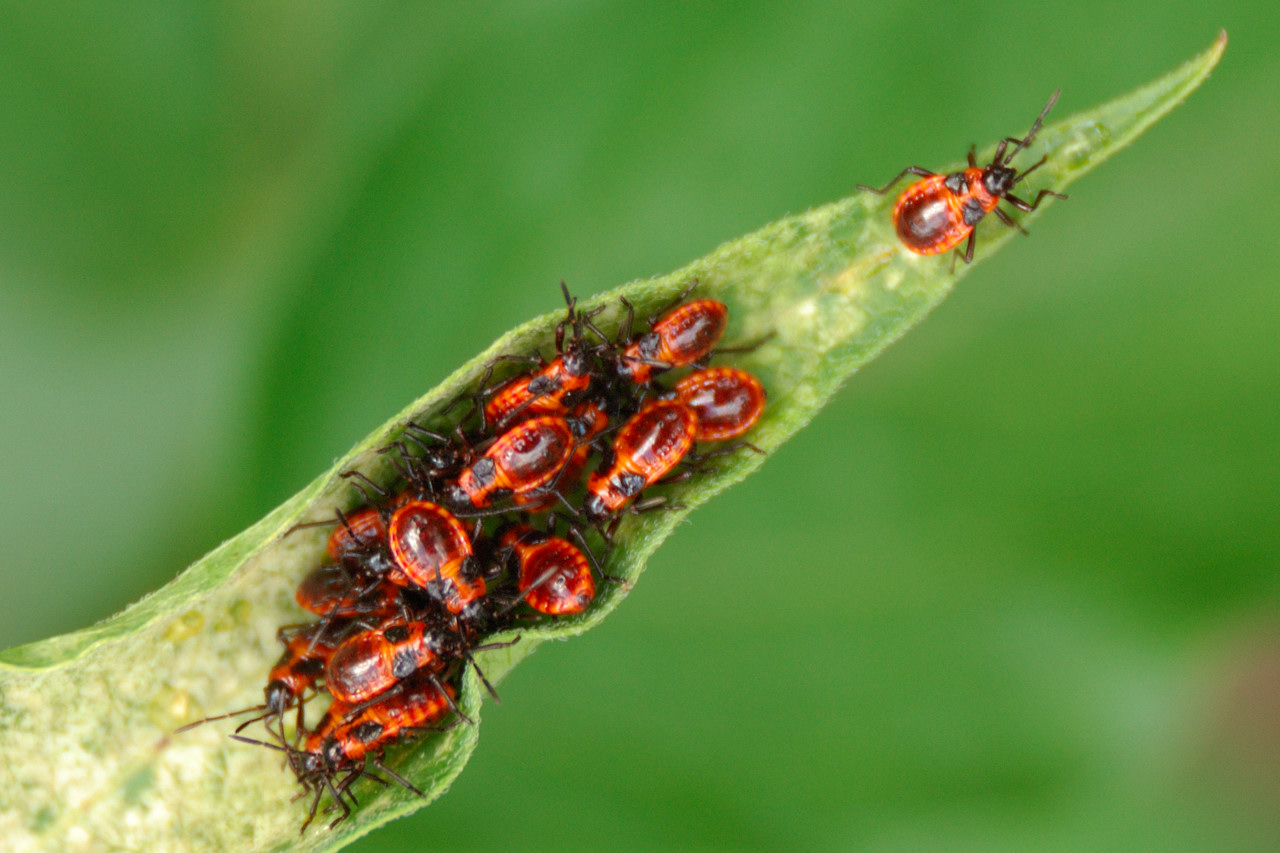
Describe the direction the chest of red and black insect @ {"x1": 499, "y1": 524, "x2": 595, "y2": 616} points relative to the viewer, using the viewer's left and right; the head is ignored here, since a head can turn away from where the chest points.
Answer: facing away from the viewer and to the left of the viewer

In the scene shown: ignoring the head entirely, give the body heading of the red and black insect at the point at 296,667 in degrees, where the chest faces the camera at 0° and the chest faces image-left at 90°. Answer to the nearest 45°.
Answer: approximately 45°

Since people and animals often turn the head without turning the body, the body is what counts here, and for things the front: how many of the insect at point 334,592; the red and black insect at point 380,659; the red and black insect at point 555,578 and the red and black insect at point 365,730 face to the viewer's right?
2

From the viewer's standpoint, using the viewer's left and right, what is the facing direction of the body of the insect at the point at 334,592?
facing to the right of the viewer

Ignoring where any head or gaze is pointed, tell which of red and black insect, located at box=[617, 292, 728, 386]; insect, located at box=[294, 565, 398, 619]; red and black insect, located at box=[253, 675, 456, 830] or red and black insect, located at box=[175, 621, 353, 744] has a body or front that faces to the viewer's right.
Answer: the insect

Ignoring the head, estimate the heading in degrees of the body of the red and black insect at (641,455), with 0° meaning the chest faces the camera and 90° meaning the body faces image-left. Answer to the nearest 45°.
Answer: approximately 45°

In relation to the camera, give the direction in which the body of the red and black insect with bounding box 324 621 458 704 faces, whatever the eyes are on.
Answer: to the viewer's right

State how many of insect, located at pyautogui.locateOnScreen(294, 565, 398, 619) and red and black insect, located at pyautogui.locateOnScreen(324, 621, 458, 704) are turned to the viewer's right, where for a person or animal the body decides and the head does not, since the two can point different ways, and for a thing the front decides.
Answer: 2
